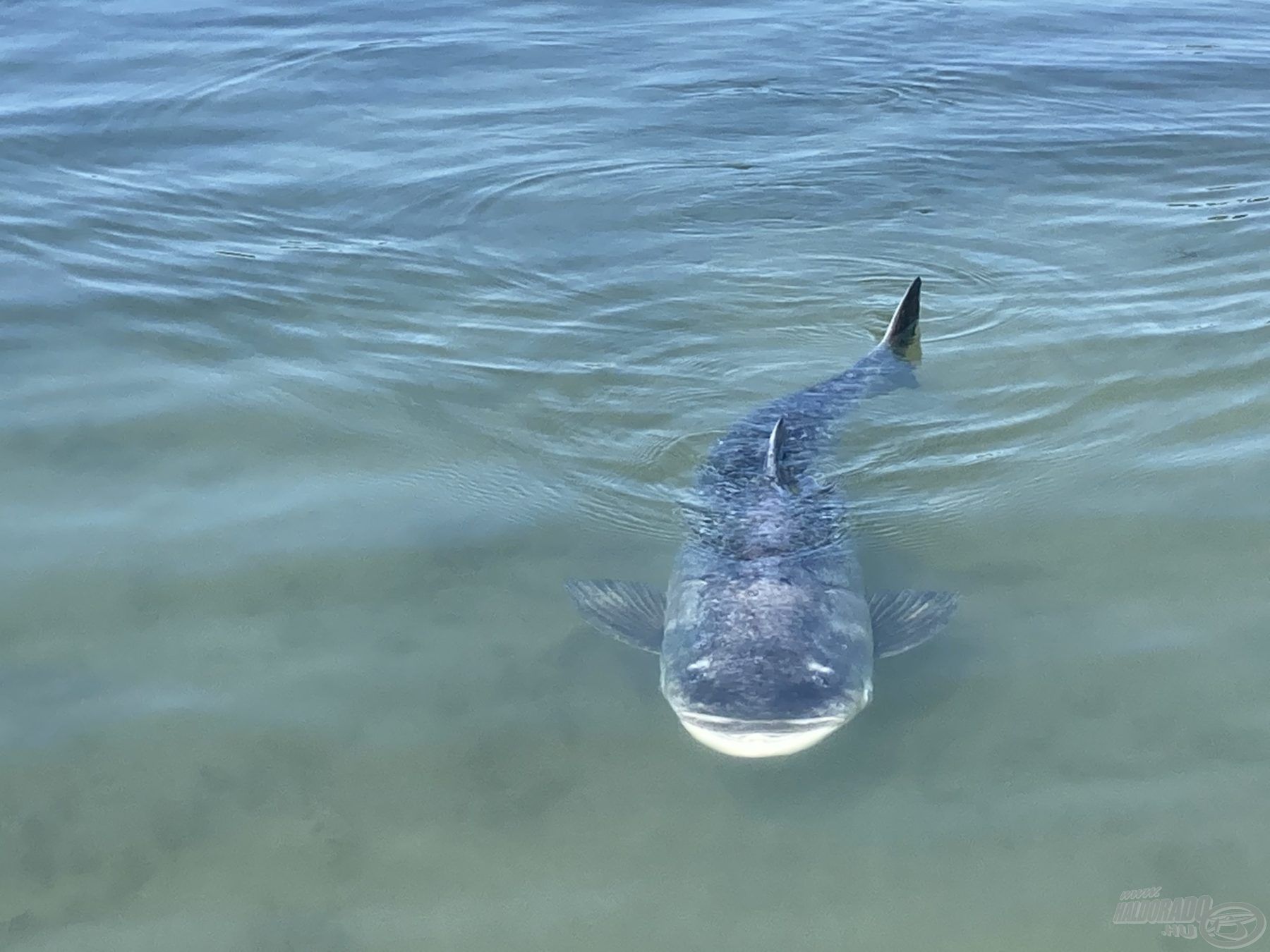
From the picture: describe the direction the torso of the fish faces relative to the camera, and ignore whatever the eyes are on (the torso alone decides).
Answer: toward the camera
